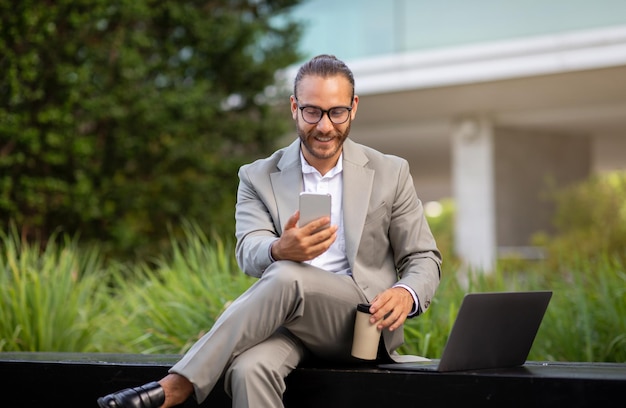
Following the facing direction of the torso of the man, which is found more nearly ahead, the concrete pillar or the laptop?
the laptop

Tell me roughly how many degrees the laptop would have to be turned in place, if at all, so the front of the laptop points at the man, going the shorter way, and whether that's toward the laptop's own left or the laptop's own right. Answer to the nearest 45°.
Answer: approximately 45° to the laptop's own left

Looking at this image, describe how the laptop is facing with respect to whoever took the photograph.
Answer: facing away from the viewer and to the left of the viewer

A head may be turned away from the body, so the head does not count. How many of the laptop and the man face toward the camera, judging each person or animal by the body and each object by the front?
1

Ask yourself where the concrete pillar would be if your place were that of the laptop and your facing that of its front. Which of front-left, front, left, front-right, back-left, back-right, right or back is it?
front-right

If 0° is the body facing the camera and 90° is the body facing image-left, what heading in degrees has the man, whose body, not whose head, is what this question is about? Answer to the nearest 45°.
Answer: approximately 0°

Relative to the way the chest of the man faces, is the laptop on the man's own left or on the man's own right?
on the man's own left

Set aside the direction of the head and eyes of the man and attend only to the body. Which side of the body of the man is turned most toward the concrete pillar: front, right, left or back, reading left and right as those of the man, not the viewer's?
back

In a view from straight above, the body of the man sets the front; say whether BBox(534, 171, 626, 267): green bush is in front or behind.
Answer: behind
